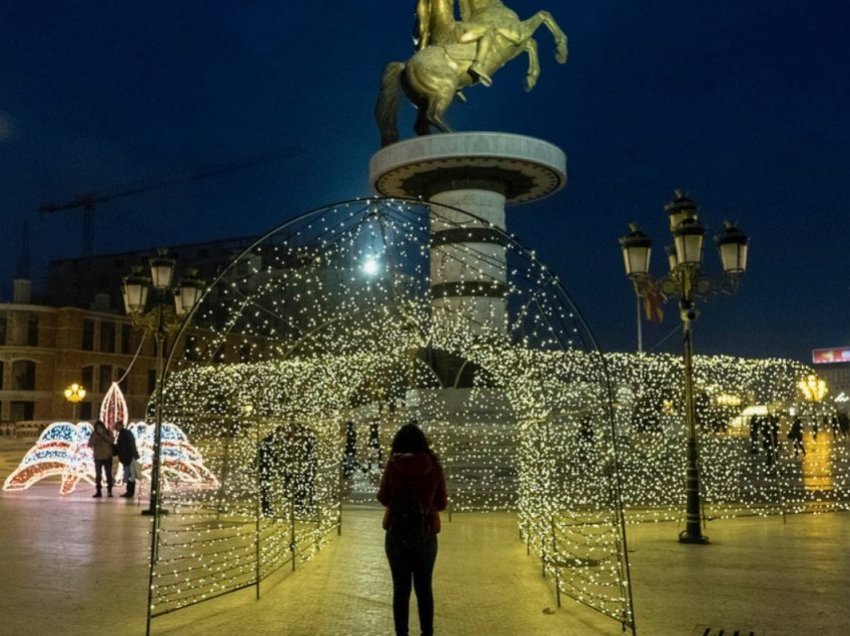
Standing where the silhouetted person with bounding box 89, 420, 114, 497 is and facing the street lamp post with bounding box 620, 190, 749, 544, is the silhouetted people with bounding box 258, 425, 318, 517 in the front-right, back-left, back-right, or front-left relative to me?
front-right

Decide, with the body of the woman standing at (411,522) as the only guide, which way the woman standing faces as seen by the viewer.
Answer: away from the camera

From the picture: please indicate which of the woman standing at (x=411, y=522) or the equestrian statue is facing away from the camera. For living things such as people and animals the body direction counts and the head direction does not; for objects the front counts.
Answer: the woman standing

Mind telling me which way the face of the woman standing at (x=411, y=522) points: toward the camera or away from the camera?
away from the camera

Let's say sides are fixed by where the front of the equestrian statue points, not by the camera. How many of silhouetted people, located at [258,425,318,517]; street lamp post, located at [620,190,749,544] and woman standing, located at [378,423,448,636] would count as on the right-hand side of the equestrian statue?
3

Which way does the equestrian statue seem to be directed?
to the viewer's right

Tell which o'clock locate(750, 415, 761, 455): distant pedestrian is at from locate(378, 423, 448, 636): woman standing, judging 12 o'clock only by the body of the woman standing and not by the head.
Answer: The distant pedestrian is roughly at 1 o'clock from the woman standing.
